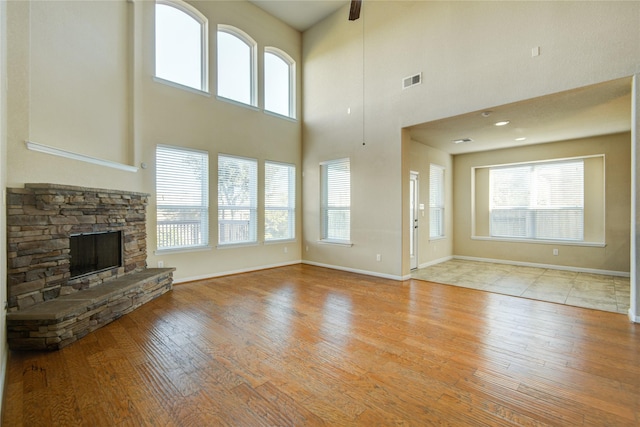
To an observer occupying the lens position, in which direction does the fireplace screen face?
facing the viewer and to the right of the viewer

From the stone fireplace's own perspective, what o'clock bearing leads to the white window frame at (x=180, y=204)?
The white window frame is roughly at 9 o'clock from the stone fireplace.

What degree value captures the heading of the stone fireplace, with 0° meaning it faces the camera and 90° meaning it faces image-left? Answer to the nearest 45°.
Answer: approximately 315°

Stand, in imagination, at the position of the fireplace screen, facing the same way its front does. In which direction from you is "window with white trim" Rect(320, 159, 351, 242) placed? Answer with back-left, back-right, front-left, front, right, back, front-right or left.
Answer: front-left

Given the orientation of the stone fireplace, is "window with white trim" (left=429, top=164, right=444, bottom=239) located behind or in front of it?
in front

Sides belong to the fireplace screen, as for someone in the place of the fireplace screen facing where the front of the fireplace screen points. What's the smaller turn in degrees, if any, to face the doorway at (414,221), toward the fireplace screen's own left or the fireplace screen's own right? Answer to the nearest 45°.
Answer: approximately 45° to the fireplace screen's own left
